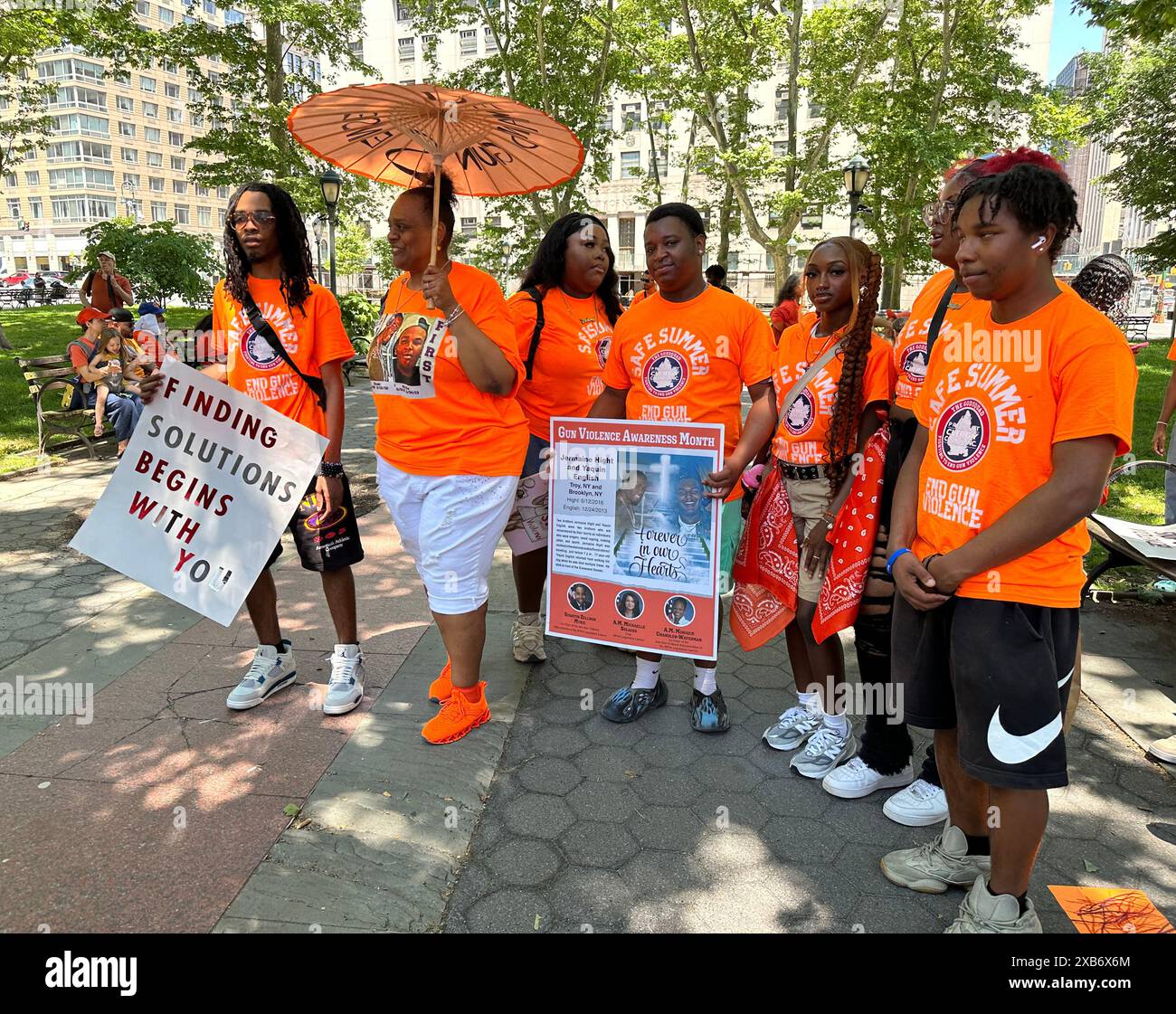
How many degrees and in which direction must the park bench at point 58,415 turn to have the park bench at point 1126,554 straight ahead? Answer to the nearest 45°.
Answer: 0° — it already faces it

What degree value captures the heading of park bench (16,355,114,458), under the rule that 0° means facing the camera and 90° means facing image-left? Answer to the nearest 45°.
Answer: approximately 315°

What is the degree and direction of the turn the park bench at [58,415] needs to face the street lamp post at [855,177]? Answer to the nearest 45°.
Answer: approximately 45° to its left
